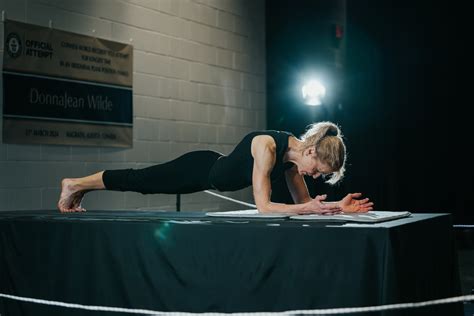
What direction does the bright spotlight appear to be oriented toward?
toward the camera

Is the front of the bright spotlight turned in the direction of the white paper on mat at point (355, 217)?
yes

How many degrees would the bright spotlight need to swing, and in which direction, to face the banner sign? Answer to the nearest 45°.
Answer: approximately 45° to its right

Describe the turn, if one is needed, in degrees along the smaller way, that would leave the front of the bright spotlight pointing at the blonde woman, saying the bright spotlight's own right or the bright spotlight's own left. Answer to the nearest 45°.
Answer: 0° — it already faces them

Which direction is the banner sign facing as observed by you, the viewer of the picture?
facing the viewer and to the right of the viewer

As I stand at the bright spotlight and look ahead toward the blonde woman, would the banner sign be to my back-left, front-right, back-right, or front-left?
front-right

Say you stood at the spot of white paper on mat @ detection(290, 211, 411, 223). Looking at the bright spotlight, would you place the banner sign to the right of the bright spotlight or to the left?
left

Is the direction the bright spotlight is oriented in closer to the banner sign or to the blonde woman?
the blonde woman

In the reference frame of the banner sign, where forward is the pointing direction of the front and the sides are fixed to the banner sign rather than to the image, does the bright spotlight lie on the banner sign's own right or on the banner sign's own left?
on the banner sign's own left

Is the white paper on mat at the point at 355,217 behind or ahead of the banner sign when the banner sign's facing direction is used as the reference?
ahead

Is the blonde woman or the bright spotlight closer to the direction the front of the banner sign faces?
the blonde woman

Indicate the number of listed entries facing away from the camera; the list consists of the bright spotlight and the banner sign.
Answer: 0
